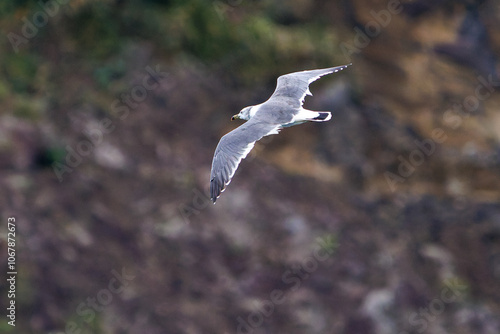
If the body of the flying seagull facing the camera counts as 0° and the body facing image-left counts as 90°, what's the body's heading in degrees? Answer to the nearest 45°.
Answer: approximately 90°
